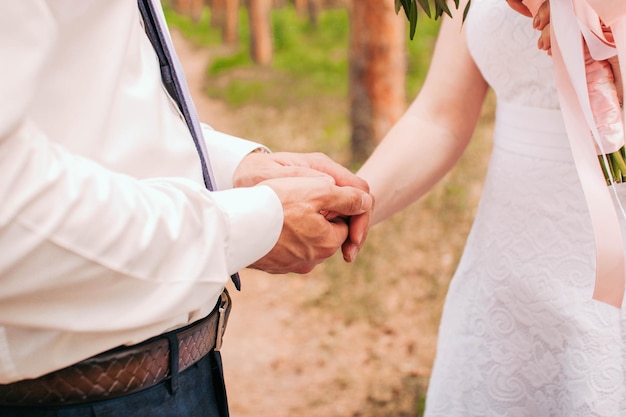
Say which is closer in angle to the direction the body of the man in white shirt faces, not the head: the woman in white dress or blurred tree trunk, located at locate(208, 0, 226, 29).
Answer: the woman in white dress

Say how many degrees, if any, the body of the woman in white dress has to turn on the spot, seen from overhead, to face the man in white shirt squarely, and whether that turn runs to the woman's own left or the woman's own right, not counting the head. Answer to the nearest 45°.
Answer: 0° — they already face them

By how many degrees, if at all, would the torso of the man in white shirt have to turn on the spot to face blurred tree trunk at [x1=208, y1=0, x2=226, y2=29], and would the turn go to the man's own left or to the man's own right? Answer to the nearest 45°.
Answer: approximately 90° to the man's own left

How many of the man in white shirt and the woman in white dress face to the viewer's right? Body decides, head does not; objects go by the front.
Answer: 1

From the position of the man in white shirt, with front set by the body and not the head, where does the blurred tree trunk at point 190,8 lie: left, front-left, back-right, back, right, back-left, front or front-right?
left

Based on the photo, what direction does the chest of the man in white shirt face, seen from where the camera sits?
to the viewer's right

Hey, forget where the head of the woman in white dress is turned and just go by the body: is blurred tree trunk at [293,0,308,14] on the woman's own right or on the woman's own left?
on the woman's own right

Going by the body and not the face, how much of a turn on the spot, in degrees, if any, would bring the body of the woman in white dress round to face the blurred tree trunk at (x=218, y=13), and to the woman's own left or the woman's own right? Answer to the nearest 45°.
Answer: approximately 90° to the woman's own right

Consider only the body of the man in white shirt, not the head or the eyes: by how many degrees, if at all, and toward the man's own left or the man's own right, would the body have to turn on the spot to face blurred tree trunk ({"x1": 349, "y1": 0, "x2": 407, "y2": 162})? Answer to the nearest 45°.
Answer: approximately 90° to the man's own left

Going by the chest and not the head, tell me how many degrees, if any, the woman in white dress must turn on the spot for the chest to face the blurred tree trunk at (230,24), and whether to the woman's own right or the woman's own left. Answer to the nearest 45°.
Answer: approximately 90° to the woman's own right

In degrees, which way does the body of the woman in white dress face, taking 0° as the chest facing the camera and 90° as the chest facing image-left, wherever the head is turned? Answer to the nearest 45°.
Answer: approximately 45°

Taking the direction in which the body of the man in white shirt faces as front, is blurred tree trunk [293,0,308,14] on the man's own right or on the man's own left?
on the man's own left

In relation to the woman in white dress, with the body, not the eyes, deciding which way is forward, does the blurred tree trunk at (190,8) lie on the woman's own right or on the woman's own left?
on the woman's own right
